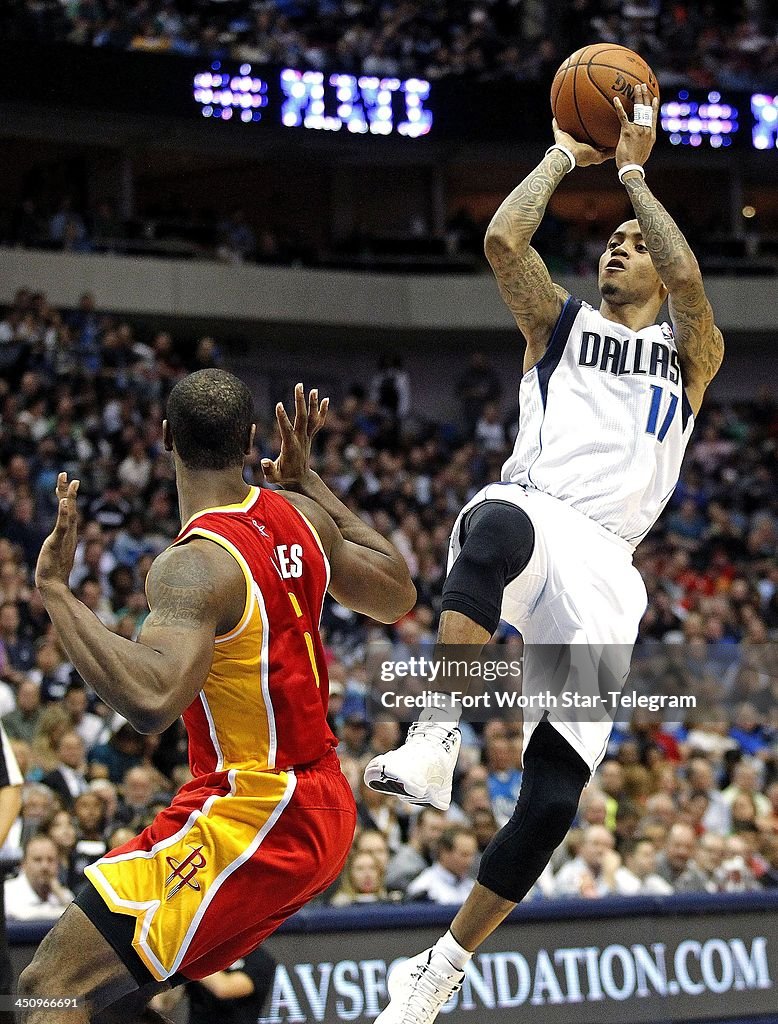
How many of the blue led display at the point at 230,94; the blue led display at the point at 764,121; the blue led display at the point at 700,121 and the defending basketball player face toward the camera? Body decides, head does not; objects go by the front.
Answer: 3

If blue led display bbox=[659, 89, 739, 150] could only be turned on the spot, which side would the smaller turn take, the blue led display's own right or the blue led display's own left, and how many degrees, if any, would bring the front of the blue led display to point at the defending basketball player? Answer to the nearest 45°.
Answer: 0° — it already faces them

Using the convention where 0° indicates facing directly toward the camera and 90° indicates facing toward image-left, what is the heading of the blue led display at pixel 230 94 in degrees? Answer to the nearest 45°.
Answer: approximately 0°

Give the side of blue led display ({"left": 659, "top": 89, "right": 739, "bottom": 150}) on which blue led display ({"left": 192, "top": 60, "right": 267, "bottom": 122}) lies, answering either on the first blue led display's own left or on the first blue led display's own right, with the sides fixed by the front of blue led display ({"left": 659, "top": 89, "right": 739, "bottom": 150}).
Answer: on the first blue led display's own right

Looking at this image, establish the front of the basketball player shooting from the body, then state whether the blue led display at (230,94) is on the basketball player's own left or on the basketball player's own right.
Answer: on the basketball player's own right

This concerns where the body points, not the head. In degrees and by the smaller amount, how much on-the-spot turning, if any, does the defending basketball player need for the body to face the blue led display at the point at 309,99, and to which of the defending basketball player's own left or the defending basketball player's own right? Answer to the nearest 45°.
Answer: approximately 45° to the defending basketball player's own right

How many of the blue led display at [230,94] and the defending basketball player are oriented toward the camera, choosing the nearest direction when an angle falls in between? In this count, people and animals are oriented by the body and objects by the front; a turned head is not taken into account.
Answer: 1

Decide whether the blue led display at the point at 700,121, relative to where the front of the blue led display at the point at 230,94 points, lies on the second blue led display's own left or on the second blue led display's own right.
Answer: on the second blue led display's own left

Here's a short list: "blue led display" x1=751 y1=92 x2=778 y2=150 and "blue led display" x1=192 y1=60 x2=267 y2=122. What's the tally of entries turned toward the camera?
2
